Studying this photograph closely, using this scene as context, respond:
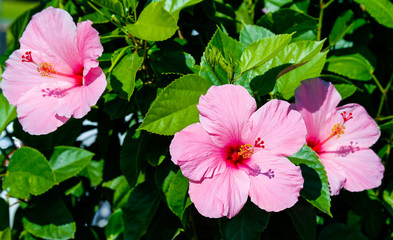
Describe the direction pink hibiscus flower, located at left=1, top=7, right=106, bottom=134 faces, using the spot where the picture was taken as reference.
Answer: facing the viewer and to the left of the viewer

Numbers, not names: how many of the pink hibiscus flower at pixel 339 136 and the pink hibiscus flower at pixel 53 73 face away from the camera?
0

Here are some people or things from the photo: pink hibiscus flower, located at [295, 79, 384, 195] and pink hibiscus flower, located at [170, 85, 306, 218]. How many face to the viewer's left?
0

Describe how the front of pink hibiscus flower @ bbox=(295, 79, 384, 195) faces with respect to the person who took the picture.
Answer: facing the viewer and to the right of the viewer

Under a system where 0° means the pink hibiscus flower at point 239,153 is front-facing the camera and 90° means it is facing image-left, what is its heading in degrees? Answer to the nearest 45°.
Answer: approximately 0°

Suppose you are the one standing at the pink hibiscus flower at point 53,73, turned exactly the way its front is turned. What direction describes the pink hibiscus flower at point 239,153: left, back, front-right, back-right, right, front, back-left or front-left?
left

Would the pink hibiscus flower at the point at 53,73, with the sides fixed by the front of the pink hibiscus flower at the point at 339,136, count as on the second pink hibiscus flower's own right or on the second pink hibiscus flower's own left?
on the second pink hibiscus flower's own right

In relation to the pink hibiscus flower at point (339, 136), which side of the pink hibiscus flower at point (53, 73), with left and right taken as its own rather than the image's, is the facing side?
left
